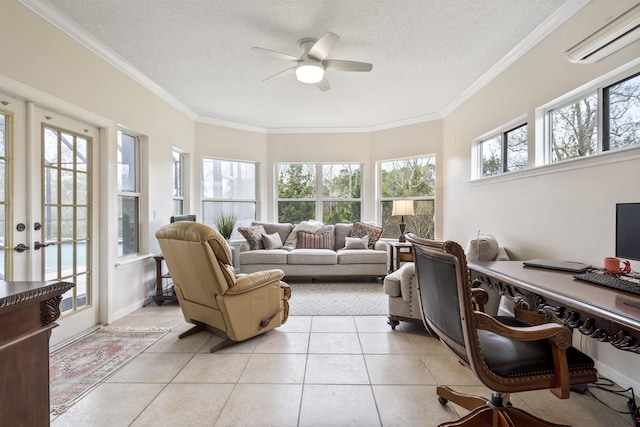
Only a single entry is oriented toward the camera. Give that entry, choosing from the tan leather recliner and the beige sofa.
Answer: the beige sofa

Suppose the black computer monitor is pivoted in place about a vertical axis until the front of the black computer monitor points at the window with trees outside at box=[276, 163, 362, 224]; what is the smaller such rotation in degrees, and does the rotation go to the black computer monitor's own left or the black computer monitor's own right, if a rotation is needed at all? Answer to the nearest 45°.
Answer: approximately 90° to the black computer monitor's own right

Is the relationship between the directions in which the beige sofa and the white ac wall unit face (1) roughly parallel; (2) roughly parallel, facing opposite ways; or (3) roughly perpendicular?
roughly perpendicular

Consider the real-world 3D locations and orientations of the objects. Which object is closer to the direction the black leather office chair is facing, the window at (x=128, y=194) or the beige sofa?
the beige sofa

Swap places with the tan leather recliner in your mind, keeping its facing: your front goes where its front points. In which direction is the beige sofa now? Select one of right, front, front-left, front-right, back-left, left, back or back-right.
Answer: front

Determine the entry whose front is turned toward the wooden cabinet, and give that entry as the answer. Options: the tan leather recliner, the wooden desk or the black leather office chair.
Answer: the wooden desk

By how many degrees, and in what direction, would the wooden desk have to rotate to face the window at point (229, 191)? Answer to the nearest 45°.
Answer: approximately 45° to its right

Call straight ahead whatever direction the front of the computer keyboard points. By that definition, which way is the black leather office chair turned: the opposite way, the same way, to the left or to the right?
the opposite way

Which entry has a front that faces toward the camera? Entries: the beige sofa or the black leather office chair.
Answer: the beige sofa

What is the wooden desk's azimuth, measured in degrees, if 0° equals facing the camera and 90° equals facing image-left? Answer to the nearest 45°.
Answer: approximately 45°

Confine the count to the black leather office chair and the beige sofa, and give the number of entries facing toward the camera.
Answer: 1

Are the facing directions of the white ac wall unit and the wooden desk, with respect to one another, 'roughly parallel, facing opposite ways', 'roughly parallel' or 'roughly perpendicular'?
roughly parallel

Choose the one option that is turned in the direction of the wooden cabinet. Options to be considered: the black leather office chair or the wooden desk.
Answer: the wooden desk

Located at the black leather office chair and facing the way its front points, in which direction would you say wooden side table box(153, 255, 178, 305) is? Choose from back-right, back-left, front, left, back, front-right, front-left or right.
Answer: back-left

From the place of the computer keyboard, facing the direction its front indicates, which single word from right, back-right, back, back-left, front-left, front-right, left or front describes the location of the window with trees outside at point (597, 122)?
back-right

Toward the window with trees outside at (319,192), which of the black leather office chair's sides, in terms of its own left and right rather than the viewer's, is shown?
left

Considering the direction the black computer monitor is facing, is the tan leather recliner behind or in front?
in front

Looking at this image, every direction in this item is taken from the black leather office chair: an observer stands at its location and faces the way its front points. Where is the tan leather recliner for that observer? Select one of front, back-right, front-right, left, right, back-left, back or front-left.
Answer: back-left

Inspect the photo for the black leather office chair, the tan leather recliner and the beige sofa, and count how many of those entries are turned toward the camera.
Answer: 1

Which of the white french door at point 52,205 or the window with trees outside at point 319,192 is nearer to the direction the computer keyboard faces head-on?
the white french door

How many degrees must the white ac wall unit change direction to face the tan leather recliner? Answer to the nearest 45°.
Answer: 0° — it already faces it

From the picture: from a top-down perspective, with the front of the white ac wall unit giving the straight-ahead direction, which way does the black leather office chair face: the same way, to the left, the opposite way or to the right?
the opposite way
